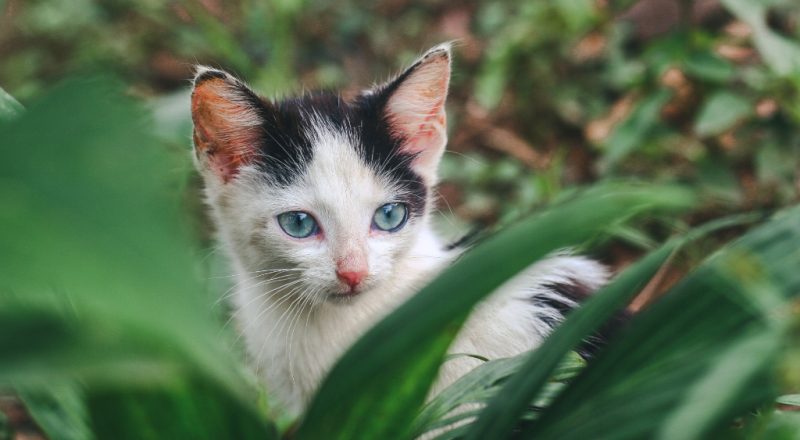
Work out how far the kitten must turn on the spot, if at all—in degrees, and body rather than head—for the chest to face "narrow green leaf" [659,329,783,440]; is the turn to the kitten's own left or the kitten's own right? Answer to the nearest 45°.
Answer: approximately 45° to the kitten's own left

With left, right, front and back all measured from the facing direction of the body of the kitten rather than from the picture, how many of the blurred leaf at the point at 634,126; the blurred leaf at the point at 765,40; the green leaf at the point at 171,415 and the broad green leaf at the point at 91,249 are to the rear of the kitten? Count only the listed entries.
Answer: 2

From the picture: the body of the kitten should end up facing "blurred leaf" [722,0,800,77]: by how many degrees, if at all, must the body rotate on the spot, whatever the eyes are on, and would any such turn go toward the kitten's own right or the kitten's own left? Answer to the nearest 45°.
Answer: approximately 180°

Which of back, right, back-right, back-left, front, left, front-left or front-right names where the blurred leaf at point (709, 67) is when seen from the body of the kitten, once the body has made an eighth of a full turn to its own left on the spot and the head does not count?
back-left

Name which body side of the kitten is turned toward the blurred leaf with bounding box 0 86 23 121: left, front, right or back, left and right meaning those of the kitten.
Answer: front

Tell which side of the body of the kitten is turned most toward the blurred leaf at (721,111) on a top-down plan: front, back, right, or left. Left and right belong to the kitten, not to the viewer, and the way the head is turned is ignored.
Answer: back

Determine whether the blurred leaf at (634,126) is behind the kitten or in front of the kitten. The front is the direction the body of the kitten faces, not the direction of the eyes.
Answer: behind

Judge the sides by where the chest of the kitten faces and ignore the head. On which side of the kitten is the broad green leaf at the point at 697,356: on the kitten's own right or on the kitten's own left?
on the kitten's own left

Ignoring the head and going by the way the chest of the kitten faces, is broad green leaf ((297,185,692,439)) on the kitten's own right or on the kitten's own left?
on the kitten's own left

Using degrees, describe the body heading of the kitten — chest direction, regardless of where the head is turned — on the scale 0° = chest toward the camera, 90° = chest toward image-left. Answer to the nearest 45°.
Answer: approximately 45°

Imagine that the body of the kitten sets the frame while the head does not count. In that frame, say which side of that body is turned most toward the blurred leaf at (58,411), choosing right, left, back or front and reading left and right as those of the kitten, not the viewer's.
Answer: front
